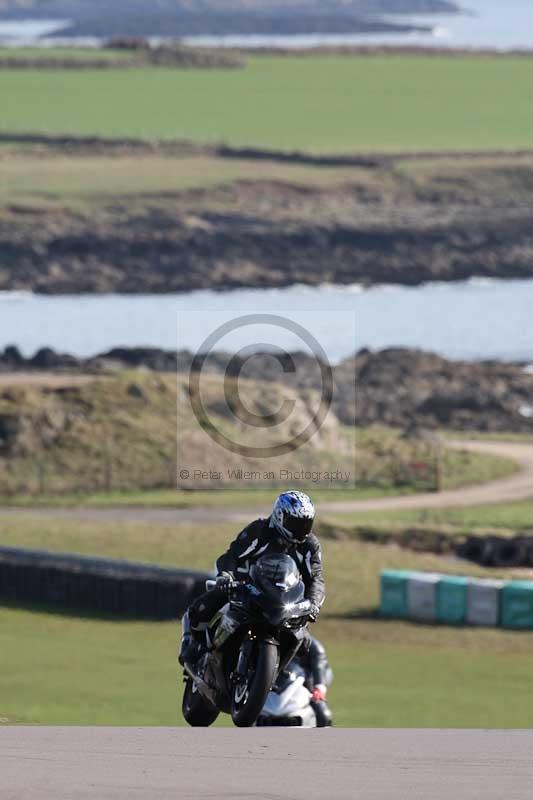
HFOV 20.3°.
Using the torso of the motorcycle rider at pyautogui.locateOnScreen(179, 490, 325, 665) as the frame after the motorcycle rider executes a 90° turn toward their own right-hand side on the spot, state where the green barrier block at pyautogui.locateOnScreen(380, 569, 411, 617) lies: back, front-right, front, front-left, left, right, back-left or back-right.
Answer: back-right

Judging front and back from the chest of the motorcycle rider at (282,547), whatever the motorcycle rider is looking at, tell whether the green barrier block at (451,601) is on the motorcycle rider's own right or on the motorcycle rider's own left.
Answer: on the motorcycle rider's own left

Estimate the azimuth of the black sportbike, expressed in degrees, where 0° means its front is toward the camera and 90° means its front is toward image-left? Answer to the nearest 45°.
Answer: approximately 315°

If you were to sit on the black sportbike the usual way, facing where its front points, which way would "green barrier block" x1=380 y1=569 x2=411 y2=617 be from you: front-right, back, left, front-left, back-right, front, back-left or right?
back-left

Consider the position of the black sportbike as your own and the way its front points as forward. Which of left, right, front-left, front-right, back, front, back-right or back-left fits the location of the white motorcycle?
back-left

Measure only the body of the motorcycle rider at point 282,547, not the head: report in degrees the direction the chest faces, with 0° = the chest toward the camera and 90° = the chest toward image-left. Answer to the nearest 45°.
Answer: approximately 315°
